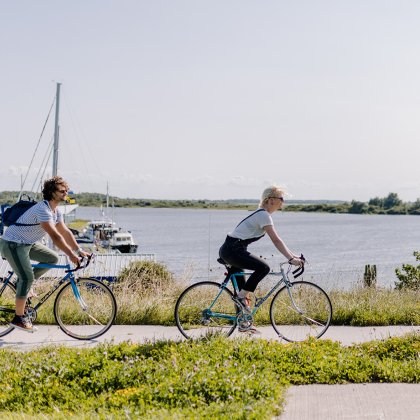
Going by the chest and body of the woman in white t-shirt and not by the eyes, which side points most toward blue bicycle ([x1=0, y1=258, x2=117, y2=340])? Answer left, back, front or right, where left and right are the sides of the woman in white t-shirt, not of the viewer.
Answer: back

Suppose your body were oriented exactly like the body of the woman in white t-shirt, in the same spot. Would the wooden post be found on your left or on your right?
on your left

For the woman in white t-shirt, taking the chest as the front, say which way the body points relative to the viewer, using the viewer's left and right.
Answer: facing to the right of the viewer

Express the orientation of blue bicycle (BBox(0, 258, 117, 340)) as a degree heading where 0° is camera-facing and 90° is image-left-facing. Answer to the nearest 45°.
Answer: approximately 270°

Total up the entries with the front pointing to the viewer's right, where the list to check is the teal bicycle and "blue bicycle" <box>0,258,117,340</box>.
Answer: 2

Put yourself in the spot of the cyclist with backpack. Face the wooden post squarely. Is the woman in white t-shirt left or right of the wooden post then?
right

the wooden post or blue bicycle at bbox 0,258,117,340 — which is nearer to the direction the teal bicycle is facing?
the wooden post

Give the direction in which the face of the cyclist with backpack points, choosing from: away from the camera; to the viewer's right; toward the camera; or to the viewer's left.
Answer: to the viewer's right

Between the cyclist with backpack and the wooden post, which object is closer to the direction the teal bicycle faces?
the wooden post

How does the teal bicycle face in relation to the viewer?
to the viewer's right

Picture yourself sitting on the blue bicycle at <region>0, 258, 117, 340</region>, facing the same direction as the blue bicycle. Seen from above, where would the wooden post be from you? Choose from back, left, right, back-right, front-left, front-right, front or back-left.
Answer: front-left

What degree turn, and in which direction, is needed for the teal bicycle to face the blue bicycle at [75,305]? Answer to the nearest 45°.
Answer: approximately 180°
